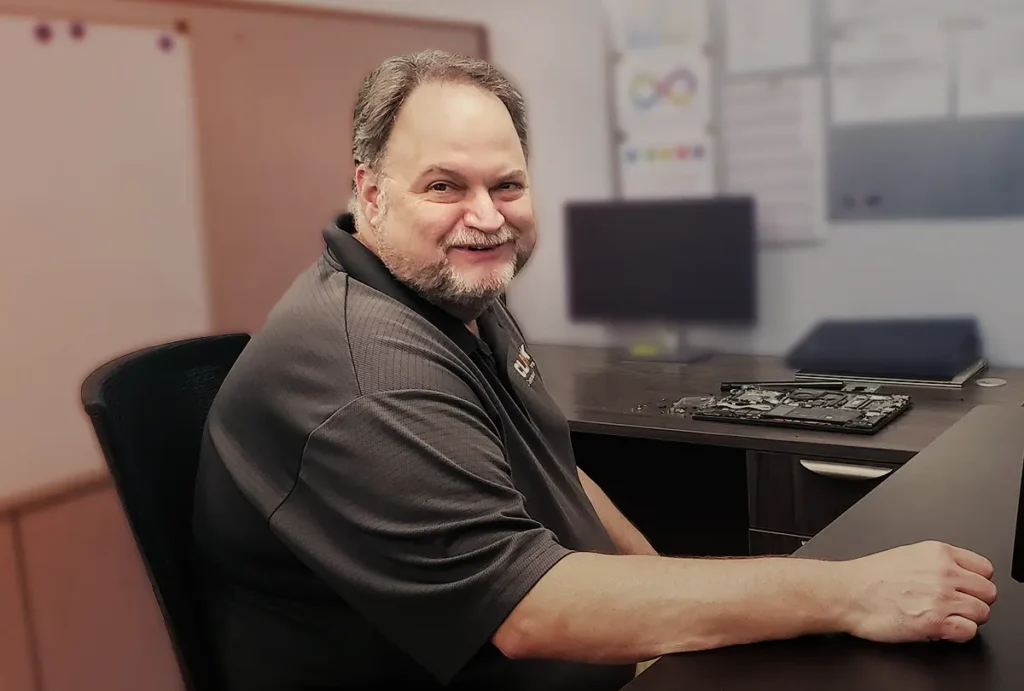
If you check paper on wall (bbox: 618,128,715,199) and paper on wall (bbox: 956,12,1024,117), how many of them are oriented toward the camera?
2

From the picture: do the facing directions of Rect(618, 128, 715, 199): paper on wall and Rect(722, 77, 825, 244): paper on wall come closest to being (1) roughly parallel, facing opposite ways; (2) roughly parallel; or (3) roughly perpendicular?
roughly parallel

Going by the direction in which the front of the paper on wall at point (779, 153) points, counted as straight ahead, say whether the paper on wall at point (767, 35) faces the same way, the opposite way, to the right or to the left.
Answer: the same way

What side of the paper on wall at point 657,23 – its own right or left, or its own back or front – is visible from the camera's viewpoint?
front

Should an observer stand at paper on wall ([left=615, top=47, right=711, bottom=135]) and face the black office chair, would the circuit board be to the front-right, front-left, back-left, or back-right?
front-left

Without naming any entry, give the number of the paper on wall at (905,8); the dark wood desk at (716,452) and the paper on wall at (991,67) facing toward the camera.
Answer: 3

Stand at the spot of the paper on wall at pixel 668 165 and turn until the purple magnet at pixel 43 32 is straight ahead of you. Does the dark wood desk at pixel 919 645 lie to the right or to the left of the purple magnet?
left

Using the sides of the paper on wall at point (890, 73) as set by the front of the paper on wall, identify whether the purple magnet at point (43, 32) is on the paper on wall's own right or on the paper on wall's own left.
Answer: on the paper on wall's own right

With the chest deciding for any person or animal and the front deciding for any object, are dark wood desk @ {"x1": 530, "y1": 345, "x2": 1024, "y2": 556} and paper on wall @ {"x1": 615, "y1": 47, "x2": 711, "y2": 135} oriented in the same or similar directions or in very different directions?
same or similar directions

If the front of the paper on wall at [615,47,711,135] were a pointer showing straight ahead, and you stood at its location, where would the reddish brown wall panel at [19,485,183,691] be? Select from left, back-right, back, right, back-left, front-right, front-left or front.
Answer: front-right

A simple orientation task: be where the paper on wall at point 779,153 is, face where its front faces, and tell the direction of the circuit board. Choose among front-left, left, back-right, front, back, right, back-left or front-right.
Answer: front

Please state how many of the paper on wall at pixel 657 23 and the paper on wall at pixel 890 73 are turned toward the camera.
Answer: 2

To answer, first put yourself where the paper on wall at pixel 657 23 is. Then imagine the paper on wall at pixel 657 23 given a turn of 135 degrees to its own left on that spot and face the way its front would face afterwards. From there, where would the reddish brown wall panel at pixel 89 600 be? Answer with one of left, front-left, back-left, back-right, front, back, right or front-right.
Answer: back

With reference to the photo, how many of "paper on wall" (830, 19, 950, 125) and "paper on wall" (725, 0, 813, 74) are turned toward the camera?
2

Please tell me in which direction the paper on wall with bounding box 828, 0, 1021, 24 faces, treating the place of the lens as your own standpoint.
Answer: facing the viewer

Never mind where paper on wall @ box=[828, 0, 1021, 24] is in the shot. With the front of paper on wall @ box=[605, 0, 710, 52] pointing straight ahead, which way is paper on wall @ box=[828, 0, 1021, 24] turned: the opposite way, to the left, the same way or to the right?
the same way

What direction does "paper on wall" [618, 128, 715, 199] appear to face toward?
toward the camera

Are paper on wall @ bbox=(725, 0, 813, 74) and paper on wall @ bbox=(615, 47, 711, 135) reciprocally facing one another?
no

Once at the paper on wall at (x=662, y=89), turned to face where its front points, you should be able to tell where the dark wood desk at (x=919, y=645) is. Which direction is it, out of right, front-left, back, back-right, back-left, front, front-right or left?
front
